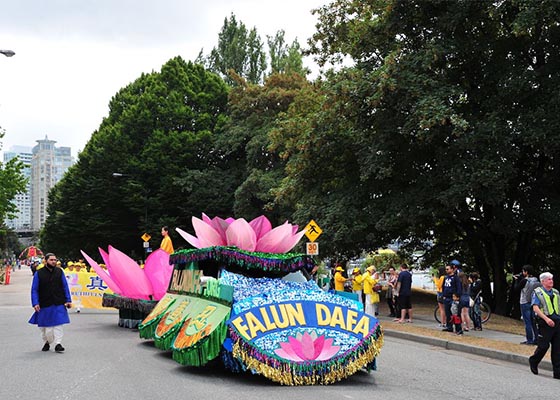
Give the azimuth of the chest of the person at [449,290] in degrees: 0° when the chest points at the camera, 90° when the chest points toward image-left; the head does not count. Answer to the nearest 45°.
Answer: approximately 45°

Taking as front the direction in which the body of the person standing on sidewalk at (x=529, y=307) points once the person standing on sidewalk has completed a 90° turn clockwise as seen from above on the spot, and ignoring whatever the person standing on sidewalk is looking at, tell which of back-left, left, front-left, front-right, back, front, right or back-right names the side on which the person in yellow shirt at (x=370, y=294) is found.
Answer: front-left

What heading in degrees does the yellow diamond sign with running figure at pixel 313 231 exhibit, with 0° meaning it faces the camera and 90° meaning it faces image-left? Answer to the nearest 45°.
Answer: approximately 0°

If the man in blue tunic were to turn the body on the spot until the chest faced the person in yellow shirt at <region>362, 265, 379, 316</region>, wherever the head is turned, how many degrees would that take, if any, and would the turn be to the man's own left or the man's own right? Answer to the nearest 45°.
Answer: approximately 135° to the man's own left

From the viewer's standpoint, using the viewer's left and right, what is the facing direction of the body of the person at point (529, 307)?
facing to the left of the viewer
